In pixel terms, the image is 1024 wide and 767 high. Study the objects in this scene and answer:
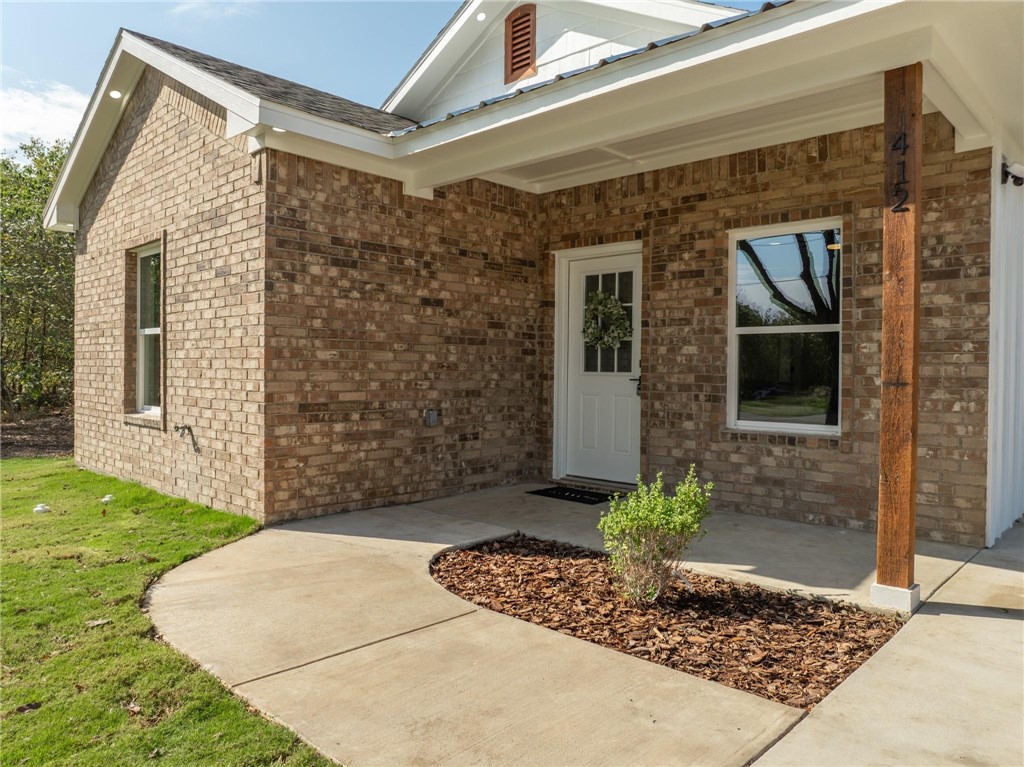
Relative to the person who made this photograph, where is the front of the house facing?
facing the viewer and to the left of the viewer
